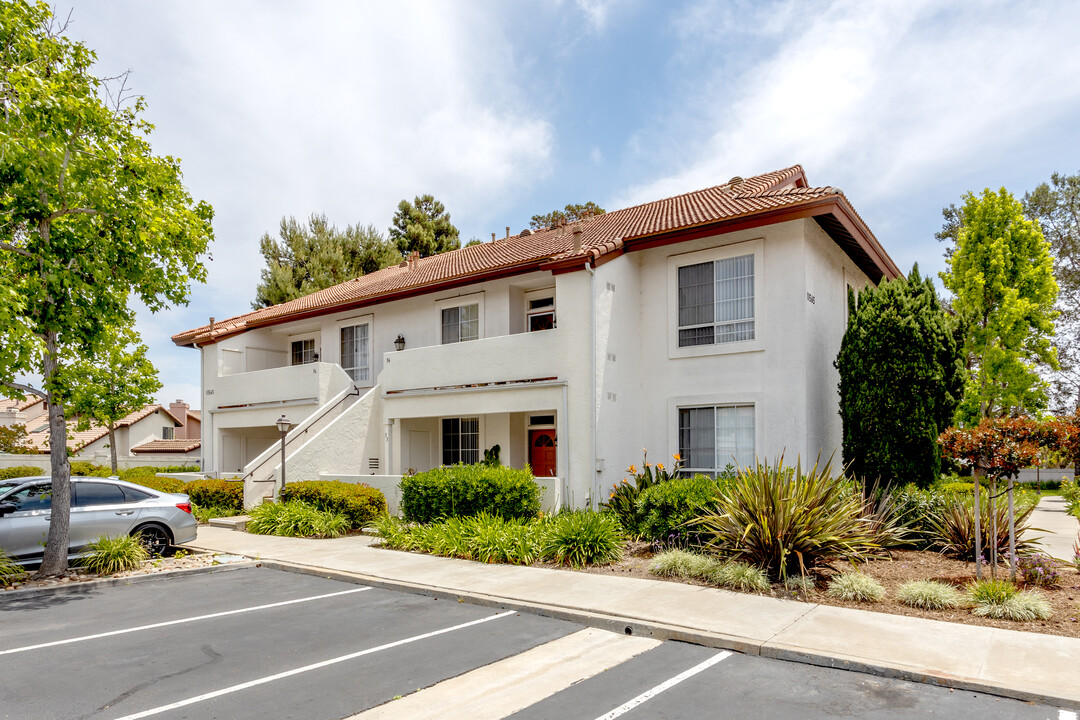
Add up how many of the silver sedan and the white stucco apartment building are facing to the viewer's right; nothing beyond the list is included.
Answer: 0

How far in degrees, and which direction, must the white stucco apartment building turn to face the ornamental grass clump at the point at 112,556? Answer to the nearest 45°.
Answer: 0° — it already faces it

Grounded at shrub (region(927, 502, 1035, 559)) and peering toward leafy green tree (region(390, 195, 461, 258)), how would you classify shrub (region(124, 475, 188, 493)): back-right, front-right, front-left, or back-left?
front-left

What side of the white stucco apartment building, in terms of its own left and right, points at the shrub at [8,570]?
front

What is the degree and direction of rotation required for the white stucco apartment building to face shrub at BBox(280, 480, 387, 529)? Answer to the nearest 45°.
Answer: approximately 45° to its right

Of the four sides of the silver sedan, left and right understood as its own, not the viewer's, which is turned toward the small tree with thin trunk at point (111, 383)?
right

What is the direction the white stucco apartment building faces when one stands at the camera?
facing the viewer and to the left of the viewer

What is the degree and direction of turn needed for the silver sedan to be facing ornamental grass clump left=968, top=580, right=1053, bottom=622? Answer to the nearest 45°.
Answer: approximately 135° to its left

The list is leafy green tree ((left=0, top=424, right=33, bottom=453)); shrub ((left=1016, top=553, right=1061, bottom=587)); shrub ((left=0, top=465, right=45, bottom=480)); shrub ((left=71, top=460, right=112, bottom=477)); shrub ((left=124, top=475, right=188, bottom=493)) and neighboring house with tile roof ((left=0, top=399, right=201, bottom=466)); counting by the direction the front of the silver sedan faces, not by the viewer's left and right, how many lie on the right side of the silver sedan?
5

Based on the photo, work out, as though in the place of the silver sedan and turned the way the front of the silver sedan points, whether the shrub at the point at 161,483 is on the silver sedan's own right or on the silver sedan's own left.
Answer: on the silver sedan's own right

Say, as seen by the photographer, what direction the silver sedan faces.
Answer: facing to the left of the viewer
